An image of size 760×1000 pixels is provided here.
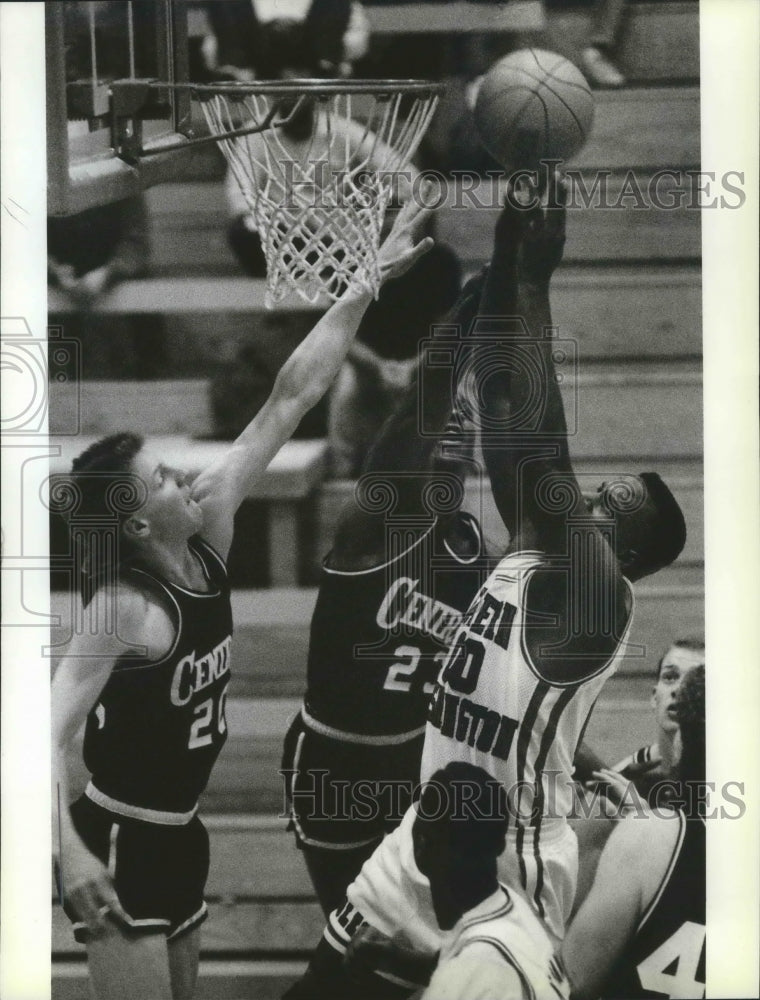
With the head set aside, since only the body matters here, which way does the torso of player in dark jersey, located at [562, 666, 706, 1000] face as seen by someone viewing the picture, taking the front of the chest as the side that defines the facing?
away from the camera

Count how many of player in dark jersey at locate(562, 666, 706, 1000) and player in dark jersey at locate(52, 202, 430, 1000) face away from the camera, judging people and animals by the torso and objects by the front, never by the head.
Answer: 1

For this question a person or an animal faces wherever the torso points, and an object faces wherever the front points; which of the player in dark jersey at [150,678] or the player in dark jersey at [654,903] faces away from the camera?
the player in dark jersey at [654,903]

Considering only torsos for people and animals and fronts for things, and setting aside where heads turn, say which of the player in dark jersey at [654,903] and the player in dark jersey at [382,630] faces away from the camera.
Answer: the player in dark jersey at [654,903]

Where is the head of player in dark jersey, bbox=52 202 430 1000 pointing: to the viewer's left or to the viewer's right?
to the viewer's right

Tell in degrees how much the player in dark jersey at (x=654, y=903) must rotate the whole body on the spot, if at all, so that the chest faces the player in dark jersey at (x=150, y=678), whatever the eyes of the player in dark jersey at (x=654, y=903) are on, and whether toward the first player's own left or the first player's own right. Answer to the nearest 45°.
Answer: approximately 90° to the first player's own left

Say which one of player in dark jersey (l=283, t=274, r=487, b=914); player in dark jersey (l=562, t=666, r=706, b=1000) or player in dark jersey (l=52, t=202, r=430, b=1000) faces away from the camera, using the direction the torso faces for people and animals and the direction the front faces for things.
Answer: player in dark jersey (l=562, t=666, r=706, b=1000)
